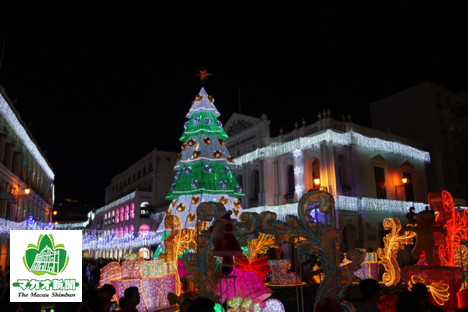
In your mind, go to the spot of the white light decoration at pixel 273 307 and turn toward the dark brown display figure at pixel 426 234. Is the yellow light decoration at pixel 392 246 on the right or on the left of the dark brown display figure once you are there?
left

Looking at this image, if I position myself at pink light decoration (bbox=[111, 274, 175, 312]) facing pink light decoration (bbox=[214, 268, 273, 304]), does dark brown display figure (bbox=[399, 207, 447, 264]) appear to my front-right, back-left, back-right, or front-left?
front-left
